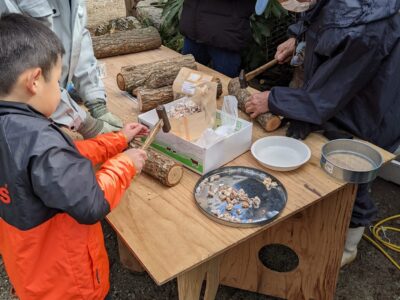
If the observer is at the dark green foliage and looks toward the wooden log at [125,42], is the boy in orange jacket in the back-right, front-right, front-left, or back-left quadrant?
front-left

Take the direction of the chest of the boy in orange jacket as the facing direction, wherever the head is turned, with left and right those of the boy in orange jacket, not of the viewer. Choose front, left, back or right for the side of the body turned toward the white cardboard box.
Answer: front

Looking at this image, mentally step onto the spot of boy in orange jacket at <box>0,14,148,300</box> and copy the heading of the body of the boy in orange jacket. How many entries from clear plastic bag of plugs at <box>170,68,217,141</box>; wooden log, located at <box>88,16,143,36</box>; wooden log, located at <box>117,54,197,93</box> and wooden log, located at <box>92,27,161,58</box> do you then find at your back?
0

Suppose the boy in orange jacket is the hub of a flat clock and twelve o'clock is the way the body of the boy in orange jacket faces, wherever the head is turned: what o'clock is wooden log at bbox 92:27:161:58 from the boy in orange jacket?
The wooden log is roughly at 11 o'clock from the boy in orange jacket.

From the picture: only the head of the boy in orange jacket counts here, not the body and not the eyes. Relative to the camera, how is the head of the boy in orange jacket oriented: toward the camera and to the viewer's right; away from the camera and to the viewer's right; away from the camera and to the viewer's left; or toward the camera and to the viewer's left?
away from the camera and to the viewer's right

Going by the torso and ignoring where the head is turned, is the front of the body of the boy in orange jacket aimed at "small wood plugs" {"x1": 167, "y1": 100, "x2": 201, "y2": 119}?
yes

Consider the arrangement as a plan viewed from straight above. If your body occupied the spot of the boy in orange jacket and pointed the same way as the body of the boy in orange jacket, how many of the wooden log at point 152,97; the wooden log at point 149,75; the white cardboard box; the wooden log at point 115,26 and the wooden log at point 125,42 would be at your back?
0

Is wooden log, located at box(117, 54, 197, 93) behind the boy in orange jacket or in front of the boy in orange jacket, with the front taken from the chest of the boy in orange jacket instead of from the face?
in front

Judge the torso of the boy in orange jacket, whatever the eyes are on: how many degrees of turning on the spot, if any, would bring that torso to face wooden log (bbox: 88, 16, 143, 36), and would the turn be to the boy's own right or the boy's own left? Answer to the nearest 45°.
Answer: approximately 45° to the boy's own left

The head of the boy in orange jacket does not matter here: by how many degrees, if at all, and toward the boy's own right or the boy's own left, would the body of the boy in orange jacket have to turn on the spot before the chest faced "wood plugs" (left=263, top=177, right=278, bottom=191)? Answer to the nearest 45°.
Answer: approximately 45° to the boy's own right

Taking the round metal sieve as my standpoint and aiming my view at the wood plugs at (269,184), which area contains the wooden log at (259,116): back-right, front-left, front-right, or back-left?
front-right

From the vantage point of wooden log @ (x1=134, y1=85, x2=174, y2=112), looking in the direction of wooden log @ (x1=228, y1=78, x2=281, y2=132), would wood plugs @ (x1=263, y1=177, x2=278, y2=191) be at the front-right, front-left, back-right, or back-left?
front-right

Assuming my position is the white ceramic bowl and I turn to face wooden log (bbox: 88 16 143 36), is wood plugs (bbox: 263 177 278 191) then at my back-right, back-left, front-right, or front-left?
back-left

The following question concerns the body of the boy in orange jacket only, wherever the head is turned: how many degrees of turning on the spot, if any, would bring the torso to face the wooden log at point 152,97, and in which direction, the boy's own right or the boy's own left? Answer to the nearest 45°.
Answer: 0° — they already face it

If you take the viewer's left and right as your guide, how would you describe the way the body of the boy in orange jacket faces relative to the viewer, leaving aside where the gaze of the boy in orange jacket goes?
facing away from the viewer and to the right of the viewer

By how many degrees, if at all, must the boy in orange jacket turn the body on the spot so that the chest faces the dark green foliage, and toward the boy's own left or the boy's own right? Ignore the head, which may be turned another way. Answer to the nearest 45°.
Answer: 0° — they already face it
